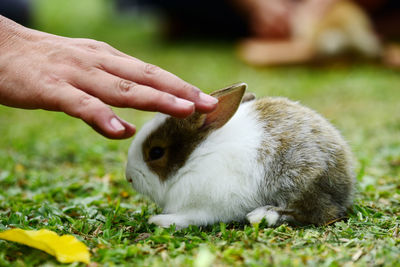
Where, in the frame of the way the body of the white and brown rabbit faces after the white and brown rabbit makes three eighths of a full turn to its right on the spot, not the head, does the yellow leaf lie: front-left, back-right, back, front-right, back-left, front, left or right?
back

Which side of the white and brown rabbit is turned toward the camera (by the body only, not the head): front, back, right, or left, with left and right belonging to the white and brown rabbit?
left
